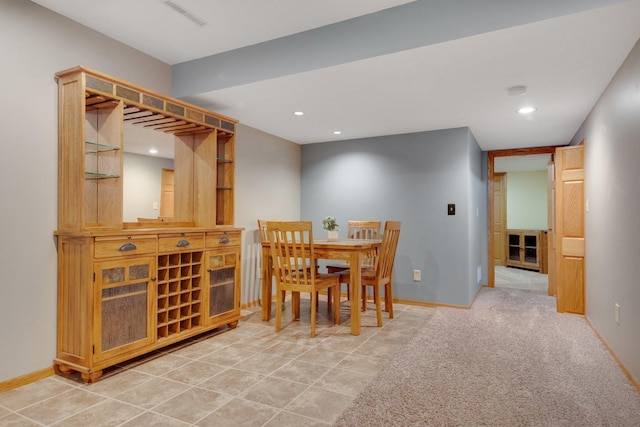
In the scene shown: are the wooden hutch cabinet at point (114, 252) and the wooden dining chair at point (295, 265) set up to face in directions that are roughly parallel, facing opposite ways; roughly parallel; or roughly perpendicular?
roughly perpendicular

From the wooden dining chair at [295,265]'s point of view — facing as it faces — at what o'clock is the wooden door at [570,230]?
The wooden door is roughly at 1 o'clock from the wooden dining chair.

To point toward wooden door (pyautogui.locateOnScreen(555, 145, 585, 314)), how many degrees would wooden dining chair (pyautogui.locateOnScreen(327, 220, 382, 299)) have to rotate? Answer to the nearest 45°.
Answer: approximately 135° to its left

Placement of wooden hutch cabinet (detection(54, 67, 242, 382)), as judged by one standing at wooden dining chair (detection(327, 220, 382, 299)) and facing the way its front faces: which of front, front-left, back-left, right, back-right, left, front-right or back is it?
front

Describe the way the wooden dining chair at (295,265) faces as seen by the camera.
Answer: facing away from the viewer and to the right of the viewer

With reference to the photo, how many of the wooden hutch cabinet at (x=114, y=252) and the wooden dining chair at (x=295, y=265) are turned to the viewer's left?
0

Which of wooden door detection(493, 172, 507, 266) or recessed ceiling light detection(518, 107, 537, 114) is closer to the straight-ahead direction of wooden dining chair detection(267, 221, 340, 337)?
the wooden door

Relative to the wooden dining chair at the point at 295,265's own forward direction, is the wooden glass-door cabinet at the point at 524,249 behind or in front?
in front

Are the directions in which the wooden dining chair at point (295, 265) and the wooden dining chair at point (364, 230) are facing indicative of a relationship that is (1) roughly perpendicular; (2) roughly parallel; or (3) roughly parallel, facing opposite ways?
roughly parallel, facing opposite ways

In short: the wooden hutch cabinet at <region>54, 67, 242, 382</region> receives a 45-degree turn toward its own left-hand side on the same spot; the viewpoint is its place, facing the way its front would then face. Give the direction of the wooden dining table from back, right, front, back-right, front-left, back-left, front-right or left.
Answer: front

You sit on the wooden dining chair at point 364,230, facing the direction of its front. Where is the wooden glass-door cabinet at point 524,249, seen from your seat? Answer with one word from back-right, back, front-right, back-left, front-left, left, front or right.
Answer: back

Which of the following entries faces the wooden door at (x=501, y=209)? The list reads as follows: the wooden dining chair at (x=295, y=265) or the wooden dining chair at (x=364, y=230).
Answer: the wooden dining chair at (x=295, y=265)

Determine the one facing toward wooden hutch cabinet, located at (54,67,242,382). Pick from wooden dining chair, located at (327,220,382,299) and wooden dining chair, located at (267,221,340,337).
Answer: wooden dining chair, located at (327,220,382,299)

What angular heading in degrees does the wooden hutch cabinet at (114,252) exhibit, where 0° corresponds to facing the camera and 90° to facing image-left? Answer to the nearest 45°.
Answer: approximately 315°

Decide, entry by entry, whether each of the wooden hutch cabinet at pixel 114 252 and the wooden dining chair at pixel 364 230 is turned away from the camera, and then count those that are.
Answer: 0

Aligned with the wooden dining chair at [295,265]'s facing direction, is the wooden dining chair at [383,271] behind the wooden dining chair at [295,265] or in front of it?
in front
